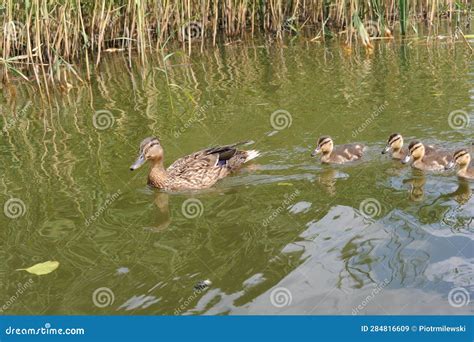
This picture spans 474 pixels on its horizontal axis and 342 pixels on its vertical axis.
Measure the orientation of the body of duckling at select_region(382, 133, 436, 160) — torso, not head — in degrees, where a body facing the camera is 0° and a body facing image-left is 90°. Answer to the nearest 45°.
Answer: approximately 90°

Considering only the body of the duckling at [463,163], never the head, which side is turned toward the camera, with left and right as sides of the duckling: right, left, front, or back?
left

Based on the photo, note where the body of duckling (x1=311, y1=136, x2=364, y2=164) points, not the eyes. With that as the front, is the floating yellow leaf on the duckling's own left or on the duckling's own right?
on the duckling's own left

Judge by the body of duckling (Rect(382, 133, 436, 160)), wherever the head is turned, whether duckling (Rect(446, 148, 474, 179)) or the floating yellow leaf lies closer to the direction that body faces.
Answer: the floating yellow leaf

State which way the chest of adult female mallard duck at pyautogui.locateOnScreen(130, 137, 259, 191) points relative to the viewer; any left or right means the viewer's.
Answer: facing to the left of the viewer

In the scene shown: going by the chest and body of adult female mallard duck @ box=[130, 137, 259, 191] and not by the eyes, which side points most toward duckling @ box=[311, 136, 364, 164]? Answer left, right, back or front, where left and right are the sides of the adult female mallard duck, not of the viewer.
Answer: back

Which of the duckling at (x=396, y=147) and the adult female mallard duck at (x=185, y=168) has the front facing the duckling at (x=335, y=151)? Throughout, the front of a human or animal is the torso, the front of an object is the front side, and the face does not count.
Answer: the duckling at (x=396, y=147)

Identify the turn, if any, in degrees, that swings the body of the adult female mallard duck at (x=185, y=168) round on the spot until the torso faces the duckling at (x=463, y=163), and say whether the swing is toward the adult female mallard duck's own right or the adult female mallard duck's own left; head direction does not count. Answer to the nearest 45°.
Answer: approximately 180°

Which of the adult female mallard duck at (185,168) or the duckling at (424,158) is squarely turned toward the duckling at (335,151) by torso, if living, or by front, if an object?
the duckling at (424,158)

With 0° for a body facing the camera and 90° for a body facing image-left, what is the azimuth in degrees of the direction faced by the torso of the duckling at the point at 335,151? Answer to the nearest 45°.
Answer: approximately 90°

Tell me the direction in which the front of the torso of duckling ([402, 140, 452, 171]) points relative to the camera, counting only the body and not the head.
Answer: to the viewer's left

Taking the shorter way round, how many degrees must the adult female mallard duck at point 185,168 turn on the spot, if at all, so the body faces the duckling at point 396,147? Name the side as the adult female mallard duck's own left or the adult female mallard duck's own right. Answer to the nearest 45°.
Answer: approximately 180°
